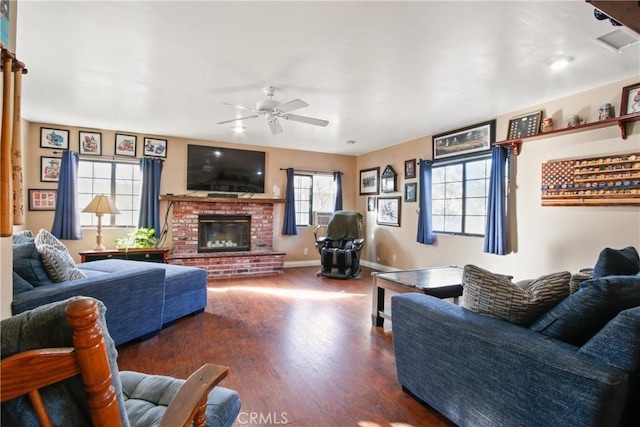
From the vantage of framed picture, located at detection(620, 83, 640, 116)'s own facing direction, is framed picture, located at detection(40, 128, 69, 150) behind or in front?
in front

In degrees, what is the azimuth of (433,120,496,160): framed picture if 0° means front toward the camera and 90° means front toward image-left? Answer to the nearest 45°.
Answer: approximately 45°

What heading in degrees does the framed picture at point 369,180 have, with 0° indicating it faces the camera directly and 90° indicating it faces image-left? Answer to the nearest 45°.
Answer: approximately 45°

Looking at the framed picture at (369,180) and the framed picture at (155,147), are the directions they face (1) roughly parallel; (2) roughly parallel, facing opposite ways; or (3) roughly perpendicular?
roughly perpendicular

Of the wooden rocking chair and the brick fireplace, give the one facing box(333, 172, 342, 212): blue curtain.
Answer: the wooden rocking chair

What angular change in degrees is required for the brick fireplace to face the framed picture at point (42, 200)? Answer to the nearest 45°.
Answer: approximately 90° to its right

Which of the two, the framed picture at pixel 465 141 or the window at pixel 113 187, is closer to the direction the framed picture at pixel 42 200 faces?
the framed picture

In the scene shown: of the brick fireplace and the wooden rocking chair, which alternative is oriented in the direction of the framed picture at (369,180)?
the wooden rocking chair

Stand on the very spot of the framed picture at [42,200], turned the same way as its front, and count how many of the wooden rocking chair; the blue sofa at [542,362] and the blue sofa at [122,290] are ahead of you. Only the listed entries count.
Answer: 3

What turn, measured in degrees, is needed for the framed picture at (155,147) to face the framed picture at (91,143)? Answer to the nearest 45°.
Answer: approximately 90° to its right

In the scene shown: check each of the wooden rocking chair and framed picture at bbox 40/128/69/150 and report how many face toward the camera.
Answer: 1
